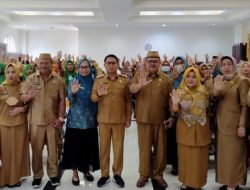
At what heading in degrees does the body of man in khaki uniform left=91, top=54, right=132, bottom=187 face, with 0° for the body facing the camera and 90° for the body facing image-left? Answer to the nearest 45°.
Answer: approximately 0°

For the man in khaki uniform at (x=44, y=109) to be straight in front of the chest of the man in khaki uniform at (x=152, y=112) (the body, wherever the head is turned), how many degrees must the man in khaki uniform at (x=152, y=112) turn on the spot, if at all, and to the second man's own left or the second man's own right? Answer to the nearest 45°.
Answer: approximately 90° to the second man's own right

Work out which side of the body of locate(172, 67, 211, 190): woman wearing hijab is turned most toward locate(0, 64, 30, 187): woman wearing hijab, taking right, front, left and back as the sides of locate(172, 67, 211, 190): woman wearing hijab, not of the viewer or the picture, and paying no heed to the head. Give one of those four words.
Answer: right

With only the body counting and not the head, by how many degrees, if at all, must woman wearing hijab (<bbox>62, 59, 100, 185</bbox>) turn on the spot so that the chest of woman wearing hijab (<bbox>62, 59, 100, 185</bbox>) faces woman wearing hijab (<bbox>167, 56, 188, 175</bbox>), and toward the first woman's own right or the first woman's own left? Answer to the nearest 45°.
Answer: approximately 90° to the first woman's own left

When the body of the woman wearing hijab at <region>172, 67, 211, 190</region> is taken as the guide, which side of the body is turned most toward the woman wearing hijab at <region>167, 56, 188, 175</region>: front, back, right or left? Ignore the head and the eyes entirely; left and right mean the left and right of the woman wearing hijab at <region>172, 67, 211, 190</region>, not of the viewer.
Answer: back
